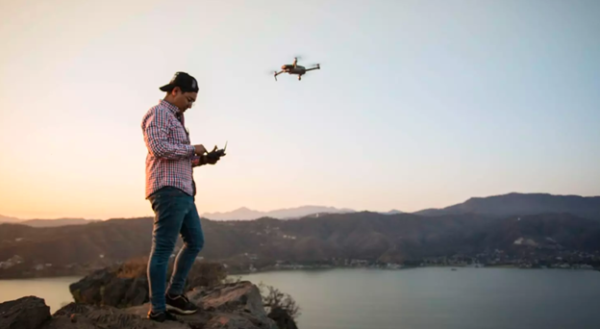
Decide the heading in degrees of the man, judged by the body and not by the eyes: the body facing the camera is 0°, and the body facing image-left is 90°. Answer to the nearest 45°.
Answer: approximately 270°

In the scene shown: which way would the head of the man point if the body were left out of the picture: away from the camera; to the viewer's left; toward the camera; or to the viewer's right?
to the viewer's right

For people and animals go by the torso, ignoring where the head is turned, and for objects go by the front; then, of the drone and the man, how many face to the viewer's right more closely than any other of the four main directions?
1
